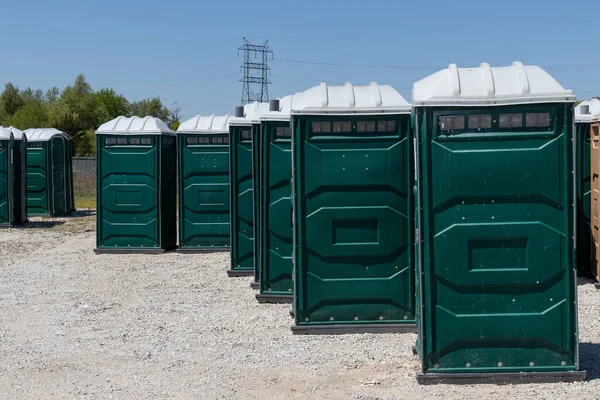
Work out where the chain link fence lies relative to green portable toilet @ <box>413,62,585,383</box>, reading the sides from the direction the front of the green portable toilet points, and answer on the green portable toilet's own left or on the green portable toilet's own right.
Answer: on the green portable toilet's own right

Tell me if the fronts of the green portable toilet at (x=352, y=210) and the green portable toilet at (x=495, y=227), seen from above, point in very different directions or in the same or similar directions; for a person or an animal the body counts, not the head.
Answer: same or similar directions

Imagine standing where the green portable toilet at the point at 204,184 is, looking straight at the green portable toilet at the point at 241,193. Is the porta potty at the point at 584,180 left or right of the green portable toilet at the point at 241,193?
left

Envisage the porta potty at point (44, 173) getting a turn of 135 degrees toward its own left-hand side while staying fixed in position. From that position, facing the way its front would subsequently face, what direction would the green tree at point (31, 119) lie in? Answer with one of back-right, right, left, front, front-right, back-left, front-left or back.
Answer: front

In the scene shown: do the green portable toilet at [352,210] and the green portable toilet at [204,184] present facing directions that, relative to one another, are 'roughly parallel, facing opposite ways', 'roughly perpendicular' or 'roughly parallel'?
roughly parallel

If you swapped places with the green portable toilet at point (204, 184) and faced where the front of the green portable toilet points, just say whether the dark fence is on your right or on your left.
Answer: on your right

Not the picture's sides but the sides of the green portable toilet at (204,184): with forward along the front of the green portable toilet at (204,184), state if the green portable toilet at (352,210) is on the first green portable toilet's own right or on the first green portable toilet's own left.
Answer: on the first green portable toilet's own left
